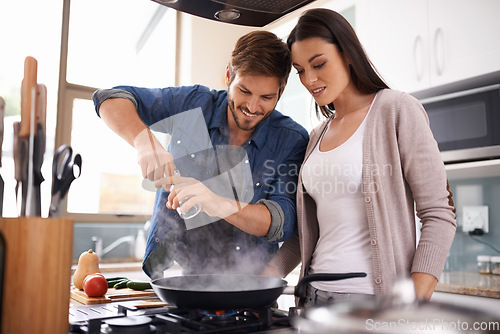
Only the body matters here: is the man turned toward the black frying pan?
yes

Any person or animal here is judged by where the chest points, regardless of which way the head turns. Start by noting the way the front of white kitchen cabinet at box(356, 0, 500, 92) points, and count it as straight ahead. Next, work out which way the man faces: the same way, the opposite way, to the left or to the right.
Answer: to the left

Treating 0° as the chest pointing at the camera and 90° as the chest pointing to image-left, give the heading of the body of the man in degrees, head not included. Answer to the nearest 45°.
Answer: approximately 0°

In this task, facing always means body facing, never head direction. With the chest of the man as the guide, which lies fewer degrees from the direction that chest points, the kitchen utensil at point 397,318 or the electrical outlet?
the kitchen utensil

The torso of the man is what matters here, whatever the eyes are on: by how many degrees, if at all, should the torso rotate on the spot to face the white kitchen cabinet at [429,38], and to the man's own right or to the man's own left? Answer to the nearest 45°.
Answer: approximately 135° to the man's own left
